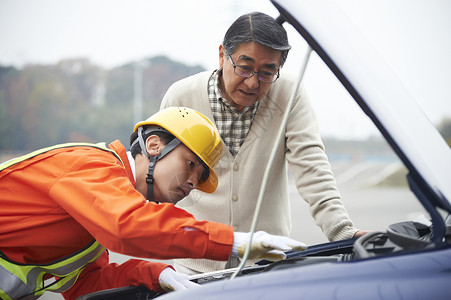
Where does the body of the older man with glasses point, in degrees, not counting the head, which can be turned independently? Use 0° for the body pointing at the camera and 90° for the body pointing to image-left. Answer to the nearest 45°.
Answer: approximately 0°

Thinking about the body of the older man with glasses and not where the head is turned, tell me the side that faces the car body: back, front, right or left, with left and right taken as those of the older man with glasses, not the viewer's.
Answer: front
